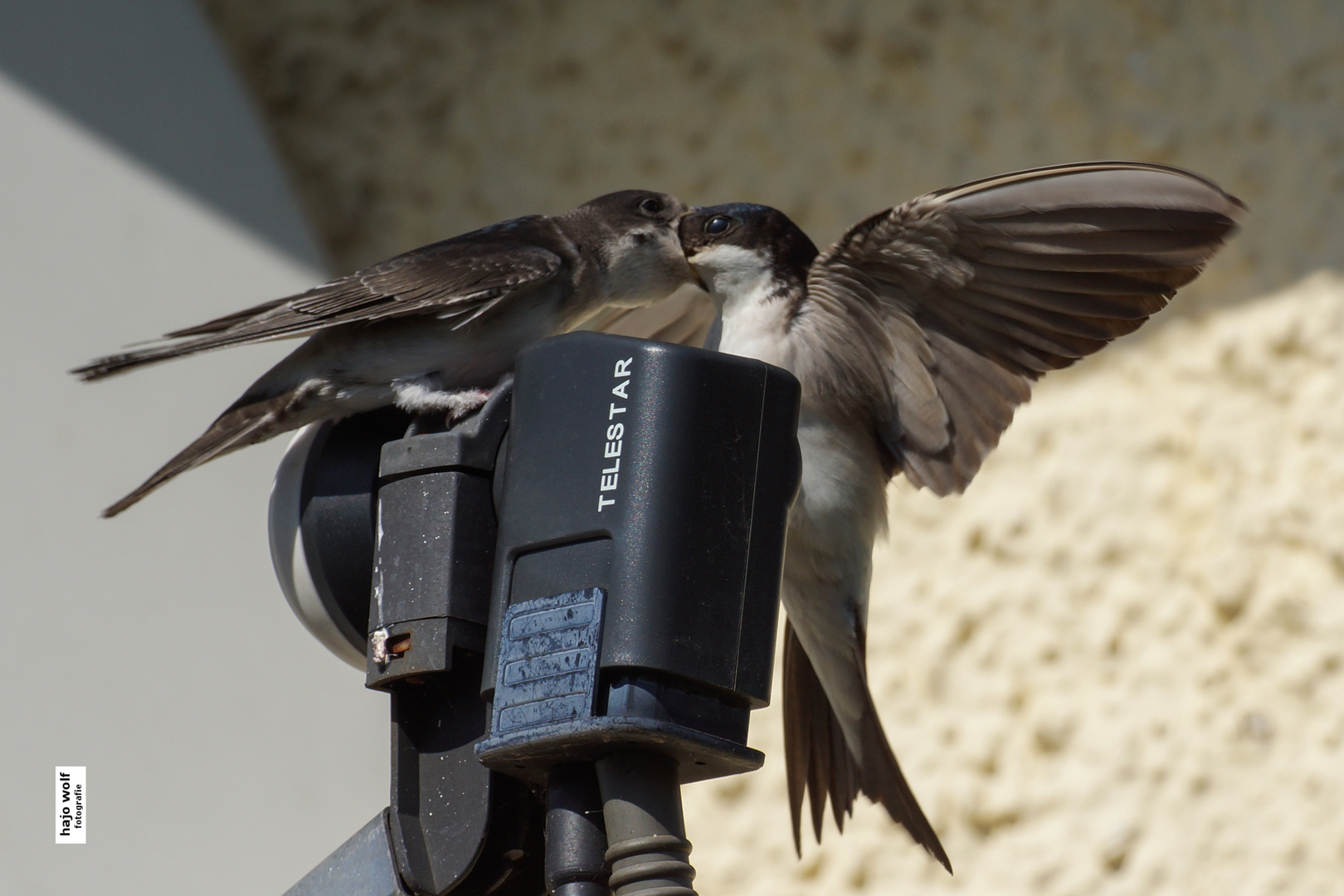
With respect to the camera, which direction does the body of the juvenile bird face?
to the viewer's right
